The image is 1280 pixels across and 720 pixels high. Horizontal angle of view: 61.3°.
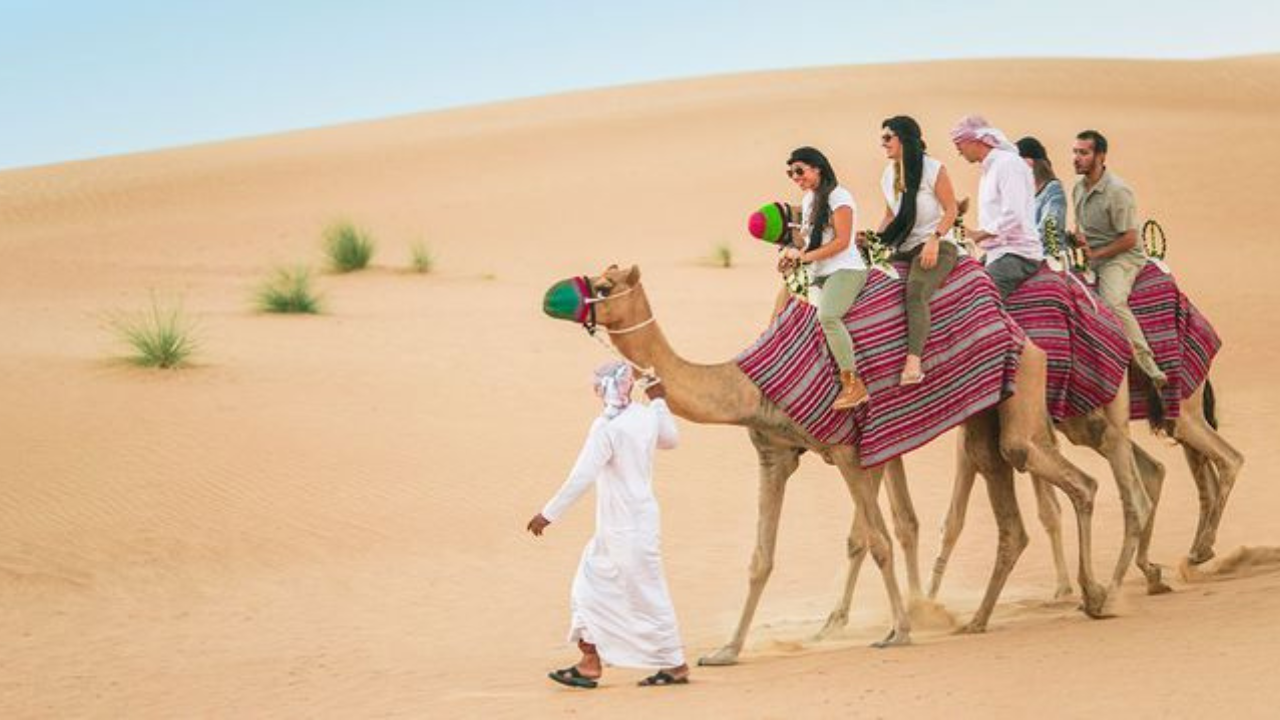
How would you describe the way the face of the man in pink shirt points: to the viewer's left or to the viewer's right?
to the viewer's left

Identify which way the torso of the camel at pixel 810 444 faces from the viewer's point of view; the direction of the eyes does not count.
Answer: to the viewer's left

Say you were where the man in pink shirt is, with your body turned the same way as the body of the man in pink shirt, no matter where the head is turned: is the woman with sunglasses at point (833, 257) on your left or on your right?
on your left

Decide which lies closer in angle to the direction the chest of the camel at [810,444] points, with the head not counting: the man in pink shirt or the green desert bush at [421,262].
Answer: the green desert bush

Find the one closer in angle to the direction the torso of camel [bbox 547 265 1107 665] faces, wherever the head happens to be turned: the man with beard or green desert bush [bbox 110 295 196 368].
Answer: the green desert bush

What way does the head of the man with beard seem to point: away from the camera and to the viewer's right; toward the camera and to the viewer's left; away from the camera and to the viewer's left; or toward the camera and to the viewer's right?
toward the camera and to the viewer's left

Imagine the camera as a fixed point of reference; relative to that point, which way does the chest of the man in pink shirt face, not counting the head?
to the viewer's left

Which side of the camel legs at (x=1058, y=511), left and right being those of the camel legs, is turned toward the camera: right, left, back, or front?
left

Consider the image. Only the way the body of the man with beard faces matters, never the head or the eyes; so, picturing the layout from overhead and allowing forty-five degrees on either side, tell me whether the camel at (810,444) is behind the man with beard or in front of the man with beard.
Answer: in front
